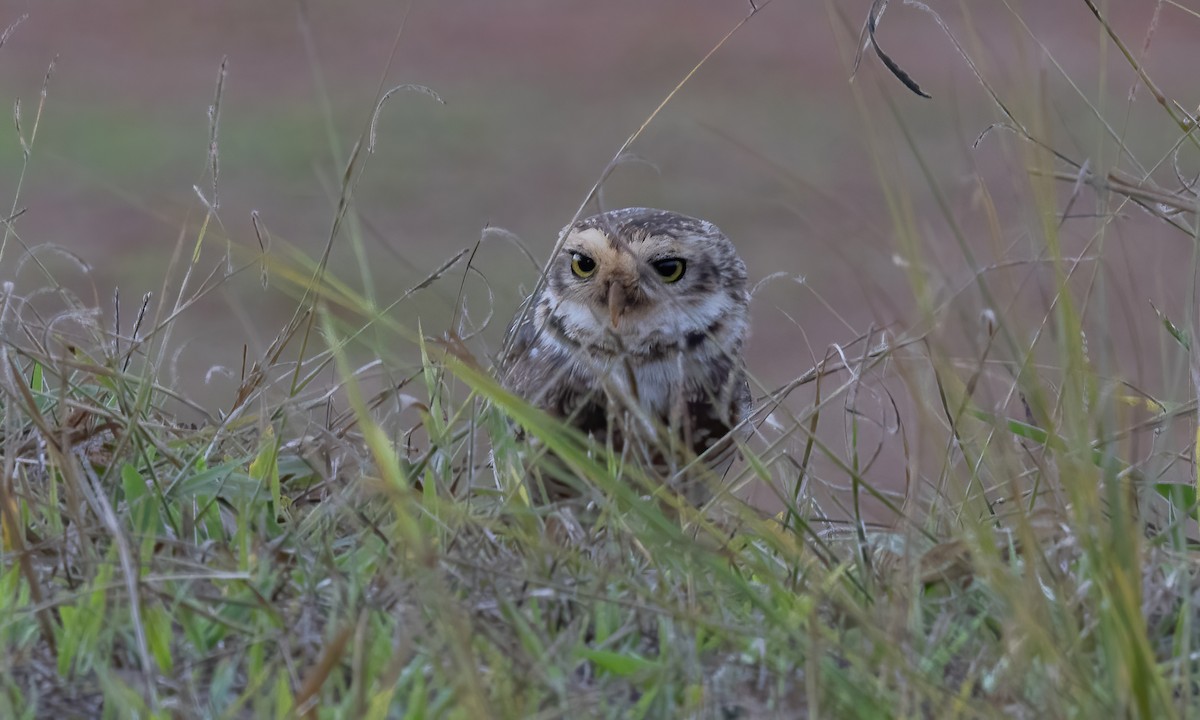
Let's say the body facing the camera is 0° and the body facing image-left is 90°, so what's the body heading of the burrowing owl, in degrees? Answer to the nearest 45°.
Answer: approximately 0°

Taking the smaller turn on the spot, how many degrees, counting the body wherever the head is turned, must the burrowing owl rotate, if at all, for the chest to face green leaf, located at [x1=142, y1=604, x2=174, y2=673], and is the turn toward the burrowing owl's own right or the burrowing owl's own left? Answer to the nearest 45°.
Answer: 0° — it already faces it
